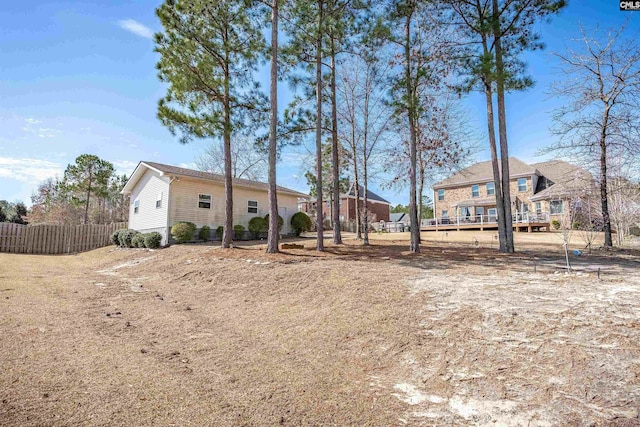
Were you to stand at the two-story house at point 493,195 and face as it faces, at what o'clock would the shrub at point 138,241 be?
The shrub is roughly at 7 o'clock from the two-story house.

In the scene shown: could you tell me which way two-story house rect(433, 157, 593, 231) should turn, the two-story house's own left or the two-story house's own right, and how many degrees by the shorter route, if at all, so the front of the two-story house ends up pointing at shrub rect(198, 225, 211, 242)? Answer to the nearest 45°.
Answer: approximately 135° to the two-story house's own left

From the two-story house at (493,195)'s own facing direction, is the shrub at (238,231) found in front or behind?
behind

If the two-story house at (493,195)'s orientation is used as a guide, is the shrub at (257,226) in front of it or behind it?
behind

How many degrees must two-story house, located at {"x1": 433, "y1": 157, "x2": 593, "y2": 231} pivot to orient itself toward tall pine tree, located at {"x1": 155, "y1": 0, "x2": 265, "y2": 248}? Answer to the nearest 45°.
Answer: approximately 180°

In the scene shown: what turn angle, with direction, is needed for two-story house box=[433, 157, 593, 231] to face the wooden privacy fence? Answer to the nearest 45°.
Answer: approximately 135° to its left

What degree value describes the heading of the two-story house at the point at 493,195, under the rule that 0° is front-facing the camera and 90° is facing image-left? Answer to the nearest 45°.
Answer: approximately 180°

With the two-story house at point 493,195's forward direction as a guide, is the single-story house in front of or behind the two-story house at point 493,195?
behind

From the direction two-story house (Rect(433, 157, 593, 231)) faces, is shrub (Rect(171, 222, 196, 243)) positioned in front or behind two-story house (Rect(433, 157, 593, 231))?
behind

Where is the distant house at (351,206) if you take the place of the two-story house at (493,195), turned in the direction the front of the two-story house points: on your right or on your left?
on your left
